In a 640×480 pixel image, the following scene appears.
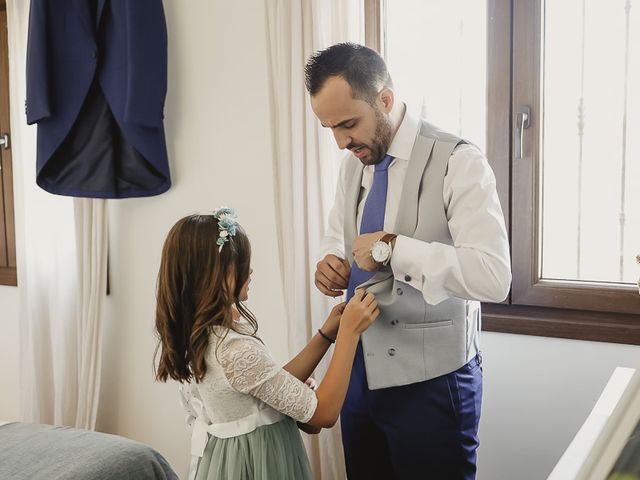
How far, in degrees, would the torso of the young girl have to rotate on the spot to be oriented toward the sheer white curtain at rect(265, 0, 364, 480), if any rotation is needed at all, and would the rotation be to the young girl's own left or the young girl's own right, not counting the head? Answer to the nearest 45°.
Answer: approximately 45° to the young girl's own left

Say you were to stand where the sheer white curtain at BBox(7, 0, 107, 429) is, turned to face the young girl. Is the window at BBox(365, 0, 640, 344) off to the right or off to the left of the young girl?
left

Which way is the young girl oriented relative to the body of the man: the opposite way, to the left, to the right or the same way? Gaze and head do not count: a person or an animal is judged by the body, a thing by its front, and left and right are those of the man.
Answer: the opposite way

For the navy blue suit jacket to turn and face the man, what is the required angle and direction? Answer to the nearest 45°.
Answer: approximately 45° to its left

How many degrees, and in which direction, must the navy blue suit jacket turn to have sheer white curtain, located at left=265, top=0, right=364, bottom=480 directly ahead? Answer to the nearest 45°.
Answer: approximately 45° to its left

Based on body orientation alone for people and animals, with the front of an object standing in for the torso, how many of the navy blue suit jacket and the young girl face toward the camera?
1

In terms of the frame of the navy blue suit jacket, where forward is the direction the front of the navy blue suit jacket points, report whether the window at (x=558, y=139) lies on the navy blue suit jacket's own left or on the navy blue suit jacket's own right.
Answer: on the navy blue suit jacket's own left

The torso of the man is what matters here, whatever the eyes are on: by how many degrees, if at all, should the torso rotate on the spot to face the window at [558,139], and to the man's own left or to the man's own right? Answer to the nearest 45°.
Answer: approximately 180°

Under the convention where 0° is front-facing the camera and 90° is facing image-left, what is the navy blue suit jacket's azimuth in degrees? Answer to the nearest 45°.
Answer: approximately 0°

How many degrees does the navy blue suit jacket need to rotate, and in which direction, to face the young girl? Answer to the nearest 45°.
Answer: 0° — it already faces them

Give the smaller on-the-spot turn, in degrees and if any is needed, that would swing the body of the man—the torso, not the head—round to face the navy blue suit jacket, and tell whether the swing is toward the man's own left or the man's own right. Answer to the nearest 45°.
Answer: approximately 90° to the man's own right

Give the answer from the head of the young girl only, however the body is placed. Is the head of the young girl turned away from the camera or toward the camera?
away from the camera
